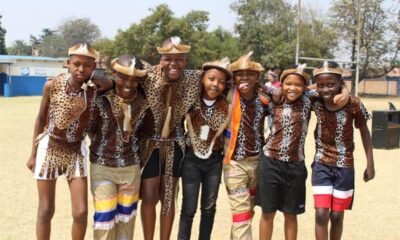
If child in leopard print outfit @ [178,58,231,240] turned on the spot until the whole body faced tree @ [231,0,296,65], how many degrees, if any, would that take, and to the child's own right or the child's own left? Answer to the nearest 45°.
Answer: approximately 180°

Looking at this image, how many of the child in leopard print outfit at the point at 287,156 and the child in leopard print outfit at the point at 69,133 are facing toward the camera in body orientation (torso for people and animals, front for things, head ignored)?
2

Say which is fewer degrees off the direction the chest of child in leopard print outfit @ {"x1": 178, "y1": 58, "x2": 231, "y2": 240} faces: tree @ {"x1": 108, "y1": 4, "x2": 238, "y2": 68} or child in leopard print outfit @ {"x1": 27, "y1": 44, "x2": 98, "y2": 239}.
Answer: the child in leopard print outfit

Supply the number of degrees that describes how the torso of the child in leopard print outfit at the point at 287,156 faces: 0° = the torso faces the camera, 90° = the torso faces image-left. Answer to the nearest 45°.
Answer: approximately 0°

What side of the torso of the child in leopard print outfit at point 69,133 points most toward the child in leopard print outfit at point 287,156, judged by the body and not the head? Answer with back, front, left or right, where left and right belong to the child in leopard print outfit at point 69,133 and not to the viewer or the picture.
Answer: left

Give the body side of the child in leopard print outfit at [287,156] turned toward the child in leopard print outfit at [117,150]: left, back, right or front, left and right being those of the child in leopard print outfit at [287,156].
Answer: right

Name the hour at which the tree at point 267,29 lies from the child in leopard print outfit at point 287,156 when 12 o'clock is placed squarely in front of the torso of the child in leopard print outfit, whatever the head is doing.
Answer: The tree is roughly at 6 o'clock from the child in leopard print outfit.

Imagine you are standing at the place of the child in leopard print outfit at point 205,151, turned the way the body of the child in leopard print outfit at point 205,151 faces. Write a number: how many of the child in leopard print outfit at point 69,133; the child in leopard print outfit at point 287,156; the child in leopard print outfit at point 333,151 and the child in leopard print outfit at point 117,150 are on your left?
2

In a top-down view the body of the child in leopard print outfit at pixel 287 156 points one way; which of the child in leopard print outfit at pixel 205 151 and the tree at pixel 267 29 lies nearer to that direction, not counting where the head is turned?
the child in leopard print outfit
